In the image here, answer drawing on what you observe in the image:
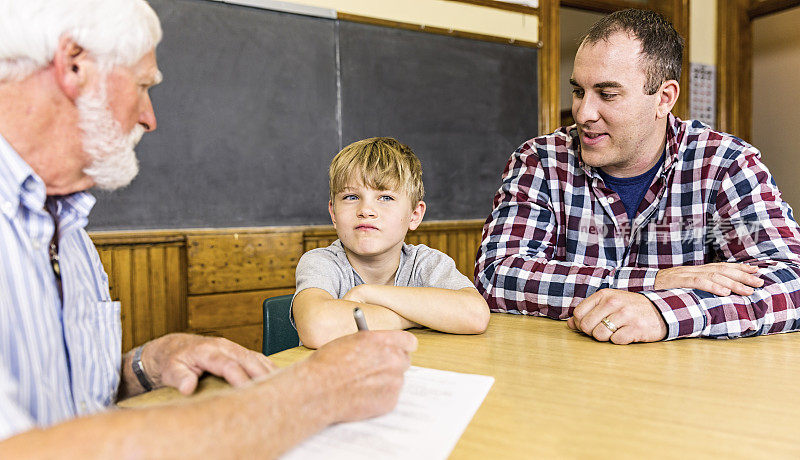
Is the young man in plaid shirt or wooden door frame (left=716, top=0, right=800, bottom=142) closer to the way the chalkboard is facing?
the young man in plaid shirt

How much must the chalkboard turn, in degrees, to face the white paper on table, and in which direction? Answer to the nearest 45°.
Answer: approximately 45° to its right

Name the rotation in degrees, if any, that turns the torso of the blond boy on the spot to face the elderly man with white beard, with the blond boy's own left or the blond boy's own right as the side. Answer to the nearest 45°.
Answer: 0° — they already face them

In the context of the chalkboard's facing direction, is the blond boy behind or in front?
in front

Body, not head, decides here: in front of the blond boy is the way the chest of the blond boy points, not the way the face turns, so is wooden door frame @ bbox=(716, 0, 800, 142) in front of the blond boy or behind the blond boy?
behind

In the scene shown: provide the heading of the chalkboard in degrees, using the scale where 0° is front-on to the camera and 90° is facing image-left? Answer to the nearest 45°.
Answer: approximately 315°

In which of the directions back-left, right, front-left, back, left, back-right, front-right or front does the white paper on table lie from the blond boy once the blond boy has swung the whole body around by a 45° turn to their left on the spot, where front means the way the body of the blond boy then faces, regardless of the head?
front-right

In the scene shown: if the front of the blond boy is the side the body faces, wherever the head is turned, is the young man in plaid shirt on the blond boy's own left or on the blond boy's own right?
on the blond boy's own left

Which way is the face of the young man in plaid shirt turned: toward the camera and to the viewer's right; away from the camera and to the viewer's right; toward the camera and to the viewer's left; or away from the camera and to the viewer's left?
toward the camera and to the viewer's left

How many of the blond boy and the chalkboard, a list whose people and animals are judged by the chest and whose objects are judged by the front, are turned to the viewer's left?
0

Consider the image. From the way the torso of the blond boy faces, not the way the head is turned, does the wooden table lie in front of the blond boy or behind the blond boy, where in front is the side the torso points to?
in front

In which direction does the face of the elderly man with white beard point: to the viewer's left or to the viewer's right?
to the viewer's right

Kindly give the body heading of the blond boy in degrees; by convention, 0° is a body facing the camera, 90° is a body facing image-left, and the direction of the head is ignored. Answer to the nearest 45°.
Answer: approximately 0°

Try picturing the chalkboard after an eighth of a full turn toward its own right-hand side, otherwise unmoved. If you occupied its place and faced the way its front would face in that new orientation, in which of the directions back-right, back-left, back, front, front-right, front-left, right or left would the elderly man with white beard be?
front

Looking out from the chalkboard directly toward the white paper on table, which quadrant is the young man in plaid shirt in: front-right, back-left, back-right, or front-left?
front-left

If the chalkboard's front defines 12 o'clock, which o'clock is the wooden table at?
The wooden table is roughly at 1 o'clock from the chalkboard.

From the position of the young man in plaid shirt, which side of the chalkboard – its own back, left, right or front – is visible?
front
